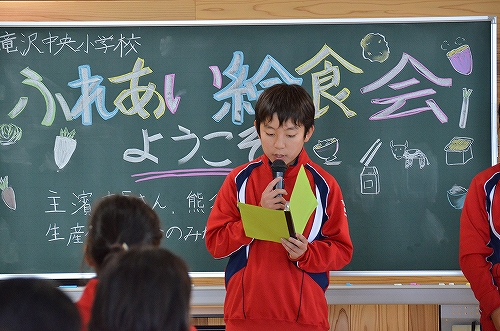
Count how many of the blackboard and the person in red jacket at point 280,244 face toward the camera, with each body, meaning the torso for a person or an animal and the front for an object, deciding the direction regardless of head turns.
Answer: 2

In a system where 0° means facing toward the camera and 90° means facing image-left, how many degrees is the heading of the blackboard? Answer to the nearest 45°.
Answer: approximately 0°

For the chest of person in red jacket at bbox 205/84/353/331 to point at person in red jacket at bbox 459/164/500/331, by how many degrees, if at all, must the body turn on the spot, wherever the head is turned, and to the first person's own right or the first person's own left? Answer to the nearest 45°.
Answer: approximately 90° to the first person's own left
